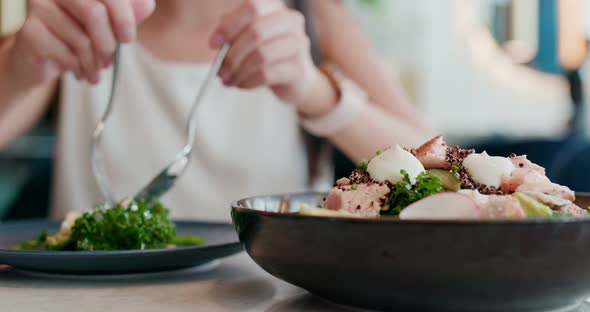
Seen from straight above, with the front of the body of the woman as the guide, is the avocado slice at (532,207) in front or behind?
in front

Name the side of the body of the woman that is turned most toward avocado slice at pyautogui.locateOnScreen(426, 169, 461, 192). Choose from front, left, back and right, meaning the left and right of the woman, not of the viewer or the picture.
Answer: front

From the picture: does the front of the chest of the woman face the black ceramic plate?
yes

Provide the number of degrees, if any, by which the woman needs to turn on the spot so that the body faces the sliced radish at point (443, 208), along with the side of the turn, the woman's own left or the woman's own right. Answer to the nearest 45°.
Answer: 0° — they already face it

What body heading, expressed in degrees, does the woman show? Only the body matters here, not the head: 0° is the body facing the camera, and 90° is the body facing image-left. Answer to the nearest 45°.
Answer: approximately 0°

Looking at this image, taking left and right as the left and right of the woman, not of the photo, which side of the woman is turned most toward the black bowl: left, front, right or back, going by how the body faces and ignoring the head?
front

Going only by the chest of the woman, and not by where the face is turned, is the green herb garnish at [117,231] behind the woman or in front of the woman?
in front

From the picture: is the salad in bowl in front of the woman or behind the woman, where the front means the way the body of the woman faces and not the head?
in front
